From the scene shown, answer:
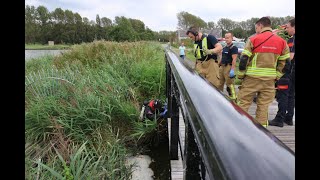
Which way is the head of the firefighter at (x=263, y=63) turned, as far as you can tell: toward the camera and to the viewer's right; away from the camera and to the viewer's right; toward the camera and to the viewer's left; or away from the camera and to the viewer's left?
away from the camera and to the viewer's left

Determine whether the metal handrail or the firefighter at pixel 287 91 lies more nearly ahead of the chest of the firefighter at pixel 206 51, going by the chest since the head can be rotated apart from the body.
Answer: the metal handrail

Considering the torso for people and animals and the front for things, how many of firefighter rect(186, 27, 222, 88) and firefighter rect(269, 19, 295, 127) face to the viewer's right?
0

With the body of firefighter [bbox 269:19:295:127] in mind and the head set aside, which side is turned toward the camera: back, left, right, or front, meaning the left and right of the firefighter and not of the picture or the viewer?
left

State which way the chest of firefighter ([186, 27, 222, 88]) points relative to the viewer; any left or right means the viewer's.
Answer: facing the viewer and to the left of the viewer

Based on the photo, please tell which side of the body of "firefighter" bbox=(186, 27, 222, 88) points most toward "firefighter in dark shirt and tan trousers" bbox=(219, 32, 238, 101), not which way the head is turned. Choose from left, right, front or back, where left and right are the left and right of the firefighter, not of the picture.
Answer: back

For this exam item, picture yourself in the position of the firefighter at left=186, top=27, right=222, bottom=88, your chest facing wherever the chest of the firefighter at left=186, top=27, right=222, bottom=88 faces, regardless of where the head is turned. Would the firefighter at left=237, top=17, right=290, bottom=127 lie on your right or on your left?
on your left

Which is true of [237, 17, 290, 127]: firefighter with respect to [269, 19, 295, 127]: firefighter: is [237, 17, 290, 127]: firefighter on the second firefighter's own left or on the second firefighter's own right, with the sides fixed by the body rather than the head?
on the second firefighter's own left

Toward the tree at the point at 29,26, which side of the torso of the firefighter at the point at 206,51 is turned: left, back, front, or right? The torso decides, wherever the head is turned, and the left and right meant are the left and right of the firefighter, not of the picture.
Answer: right
